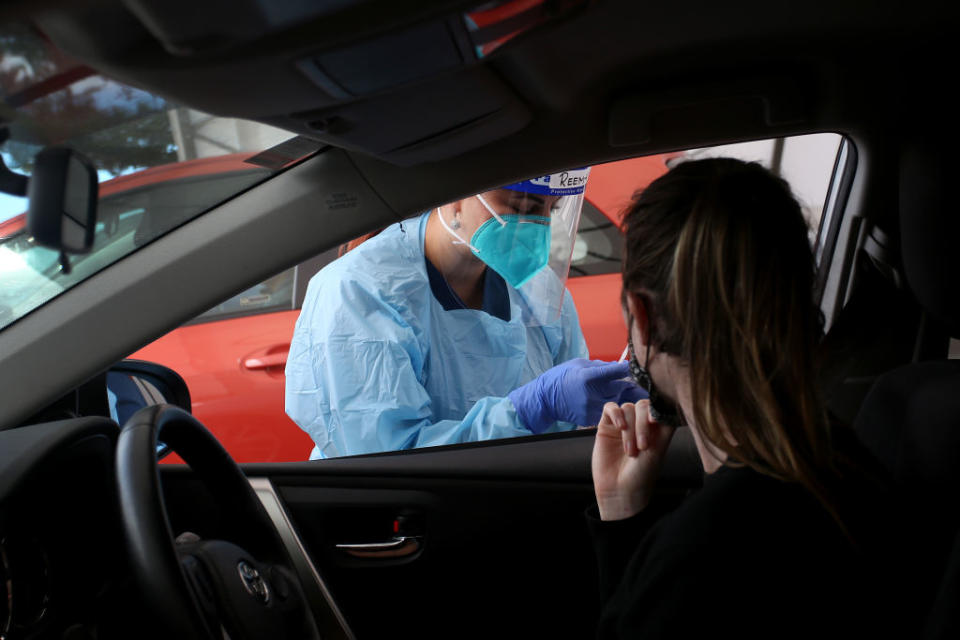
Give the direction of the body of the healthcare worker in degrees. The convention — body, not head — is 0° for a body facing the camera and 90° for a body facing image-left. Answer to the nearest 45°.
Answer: approximately 315°

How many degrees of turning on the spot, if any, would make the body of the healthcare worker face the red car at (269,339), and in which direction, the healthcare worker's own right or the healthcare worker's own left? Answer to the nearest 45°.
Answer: approximately 180°

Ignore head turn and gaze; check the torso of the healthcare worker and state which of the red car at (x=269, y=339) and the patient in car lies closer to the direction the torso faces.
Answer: the patient in car

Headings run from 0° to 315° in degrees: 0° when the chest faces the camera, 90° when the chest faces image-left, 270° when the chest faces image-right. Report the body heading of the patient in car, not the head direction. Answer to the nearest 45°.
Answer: approximately 135°

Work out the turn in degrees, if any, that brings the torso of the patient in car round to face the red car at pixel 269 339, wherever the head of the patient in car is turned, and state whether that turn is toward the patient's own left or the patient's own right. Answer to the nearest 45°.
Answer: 0° — they already face it

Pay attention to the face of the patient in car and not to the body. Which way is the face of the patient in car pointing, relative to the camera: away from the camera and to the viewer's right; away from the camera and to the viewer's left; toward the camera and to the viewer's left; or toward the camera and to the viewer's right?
away from the camera and to the viewer's left

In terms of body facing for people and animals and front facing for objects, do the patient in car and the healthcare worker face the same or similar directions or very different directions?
very different directions

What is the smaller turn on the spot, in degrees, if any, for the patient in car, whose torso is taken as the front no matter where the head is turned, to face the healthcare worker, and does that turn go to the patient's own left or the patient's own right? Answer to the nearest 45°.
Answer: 0° — they already face them
